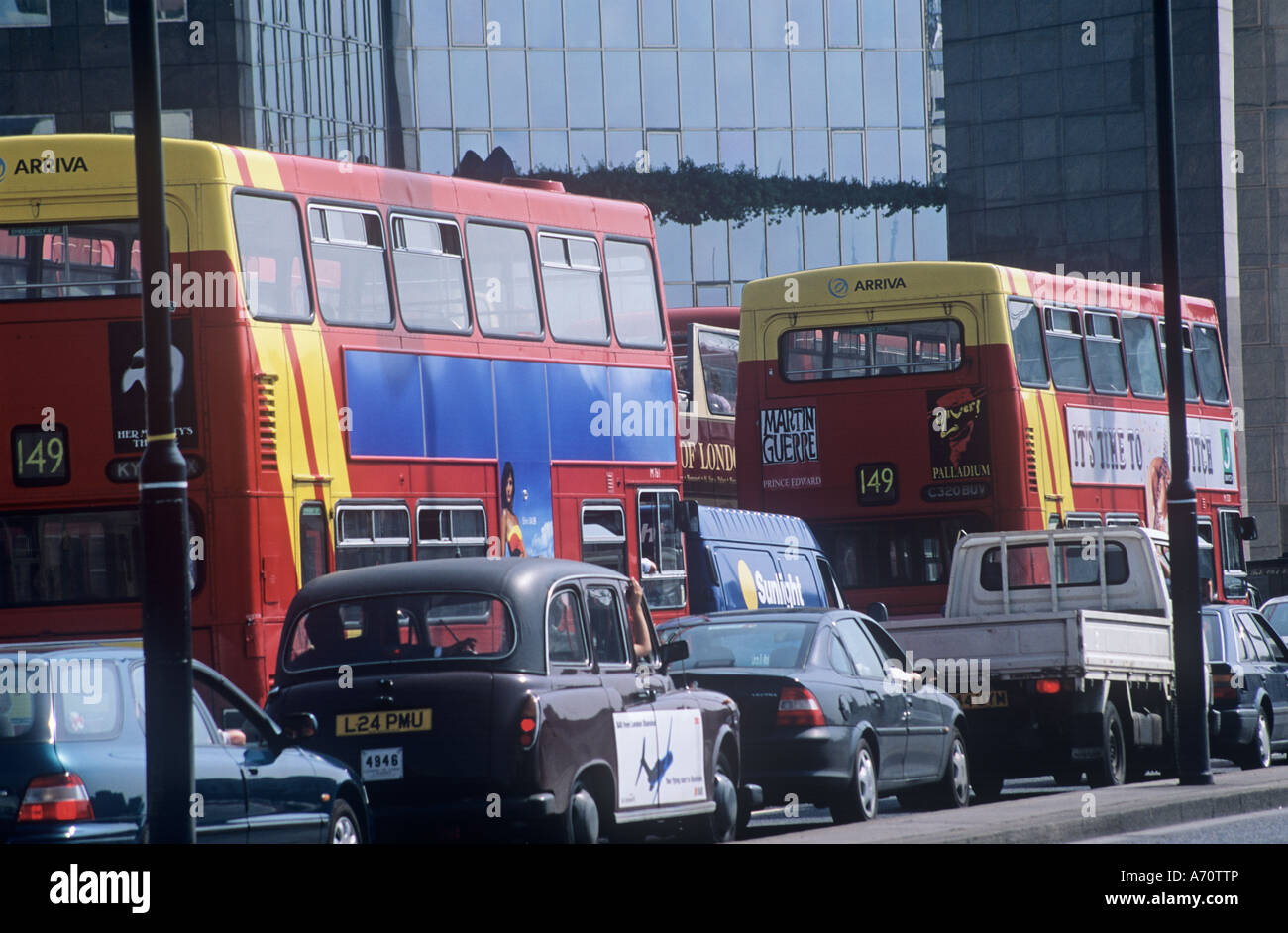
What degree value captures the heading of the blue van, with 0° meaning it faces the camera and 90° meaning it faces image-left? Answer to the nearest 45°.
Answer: approximately 225°

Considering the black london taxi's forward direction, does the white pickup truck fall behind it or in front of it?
in front

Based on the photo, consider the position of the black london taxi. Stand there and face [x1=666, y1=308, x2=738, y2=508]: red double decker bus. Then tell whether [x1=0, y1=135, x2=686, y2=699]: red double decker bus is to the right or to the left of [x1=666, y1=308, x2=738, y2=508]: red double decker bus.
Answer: left

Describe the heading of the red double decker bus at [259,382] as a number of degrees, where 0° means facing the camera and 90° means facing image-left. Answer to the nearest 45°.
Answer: approximately 225°

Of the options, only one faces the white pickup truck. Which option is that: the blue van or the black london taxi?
the black london taxi

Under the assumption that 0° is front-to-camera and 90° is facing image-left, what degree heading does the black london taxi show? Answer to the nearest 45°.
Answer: approximately 225°

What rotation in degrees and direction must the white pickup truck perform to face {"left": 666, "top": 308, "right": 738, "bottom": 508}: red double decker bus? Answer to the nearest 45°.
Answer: approximately 45° to its left

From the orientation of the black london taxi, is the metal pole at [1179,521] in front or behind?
in front

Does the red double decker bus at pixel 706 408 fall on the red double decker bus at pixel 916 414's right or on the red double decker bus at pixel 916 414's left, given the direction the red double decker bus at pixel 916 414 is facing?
on its left

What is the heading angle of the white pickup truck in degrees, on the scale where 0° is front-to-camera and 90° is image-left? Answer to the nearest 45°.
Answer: approximately 225°
